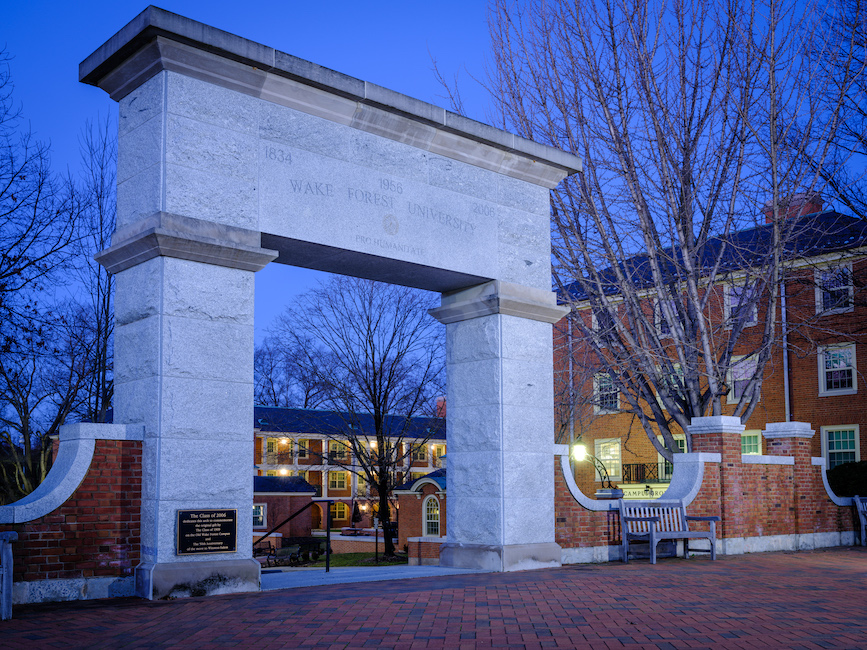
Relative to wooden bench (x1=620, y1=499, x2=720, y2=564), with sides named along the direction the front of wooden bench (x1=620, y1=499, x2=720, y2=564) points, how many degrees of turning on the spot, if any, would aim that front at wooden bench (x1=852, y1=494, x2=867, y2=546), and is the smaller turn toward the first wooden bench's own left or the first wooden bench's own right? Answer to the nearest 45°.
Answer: approximately 90° to the first wooden bench's own left

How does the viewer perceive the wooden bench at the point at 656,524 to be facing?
facing the viewer and to the right of the viewer

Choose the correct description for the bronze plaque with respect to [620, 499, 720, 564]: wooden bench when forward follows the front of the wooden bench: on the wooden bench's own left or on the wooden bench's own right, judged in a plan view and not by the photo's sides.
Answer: on the wooden bench's own right

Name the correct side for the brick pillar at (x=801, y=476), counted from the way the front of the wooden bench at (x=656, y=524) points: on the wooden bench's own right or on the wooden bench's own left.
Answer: on the wooden bench's own left

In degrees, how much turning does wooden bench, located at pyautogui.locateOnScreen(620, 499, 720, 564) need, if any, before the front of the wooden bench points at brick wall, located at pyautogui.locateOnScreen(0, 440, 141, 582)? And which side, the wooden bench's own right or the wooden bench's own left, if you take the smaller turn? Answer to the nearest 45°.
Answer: approximately 90° to the wooden bench's own right

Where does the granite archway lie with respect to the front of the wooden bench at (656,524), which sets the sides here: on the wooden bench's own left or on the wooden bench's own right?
on the wooden bench's own right
